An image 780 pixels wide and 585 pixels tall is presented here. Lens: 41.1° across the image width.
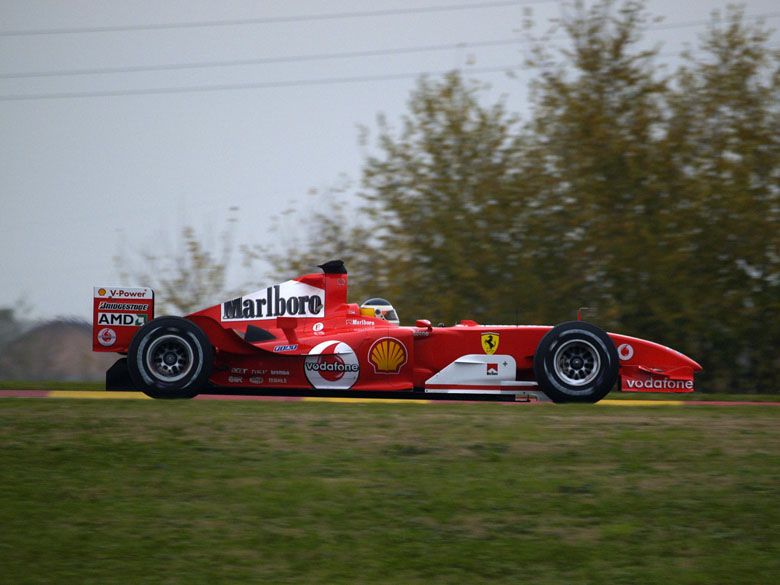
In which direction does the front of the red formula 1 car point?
to the viewer's right
